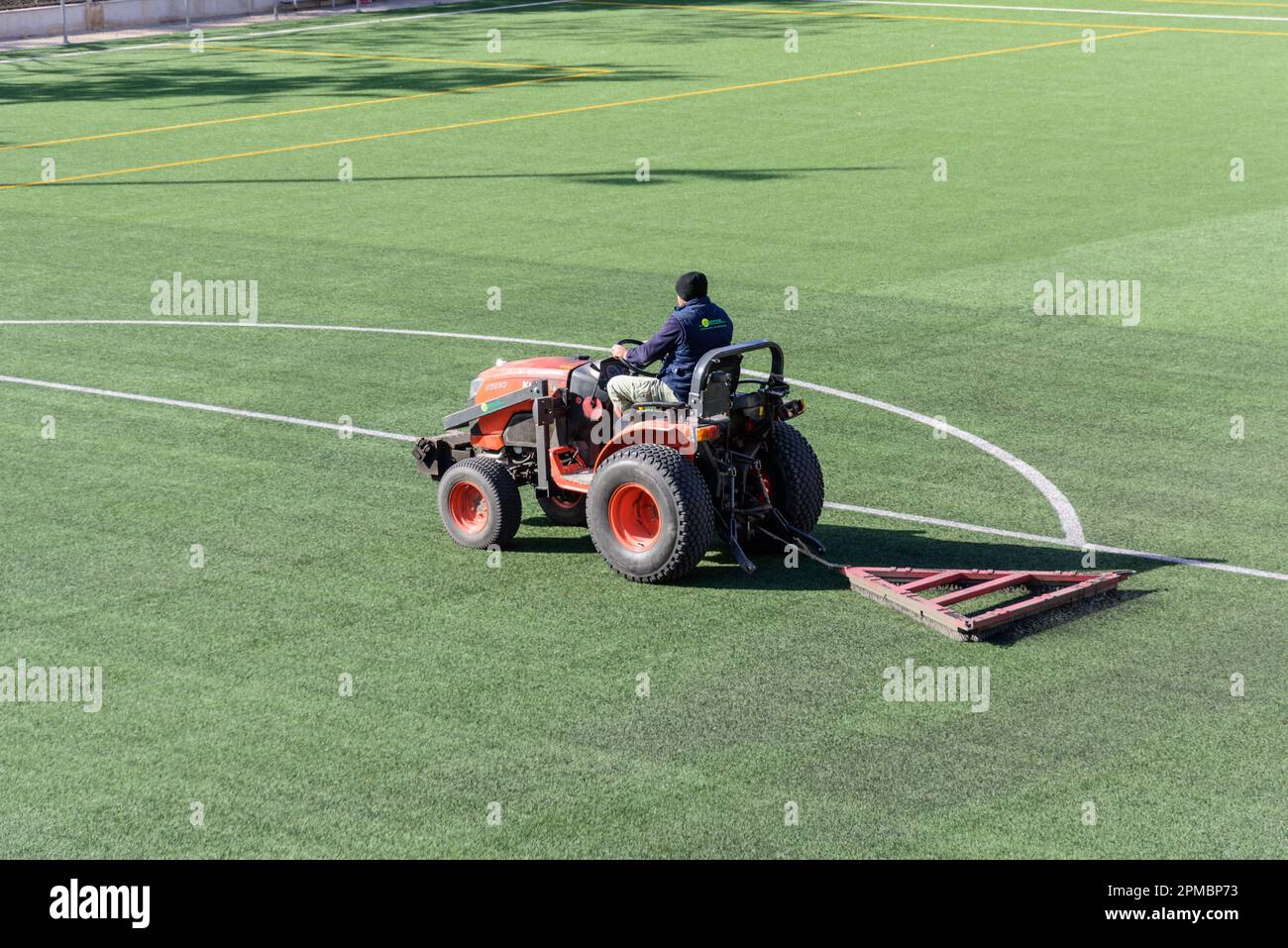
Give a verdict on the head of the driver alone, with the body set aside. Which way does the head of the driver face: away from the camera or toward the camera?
away from the camera

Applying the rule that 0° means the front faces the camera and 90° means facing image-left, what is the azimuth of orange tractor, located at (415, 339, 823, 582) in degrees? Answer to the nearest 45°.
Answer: approximately 135°

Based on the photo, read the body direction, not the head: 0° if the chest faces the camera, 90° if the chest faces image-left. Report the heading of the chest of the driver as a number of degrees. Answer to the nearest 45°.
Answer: approximately 135°
